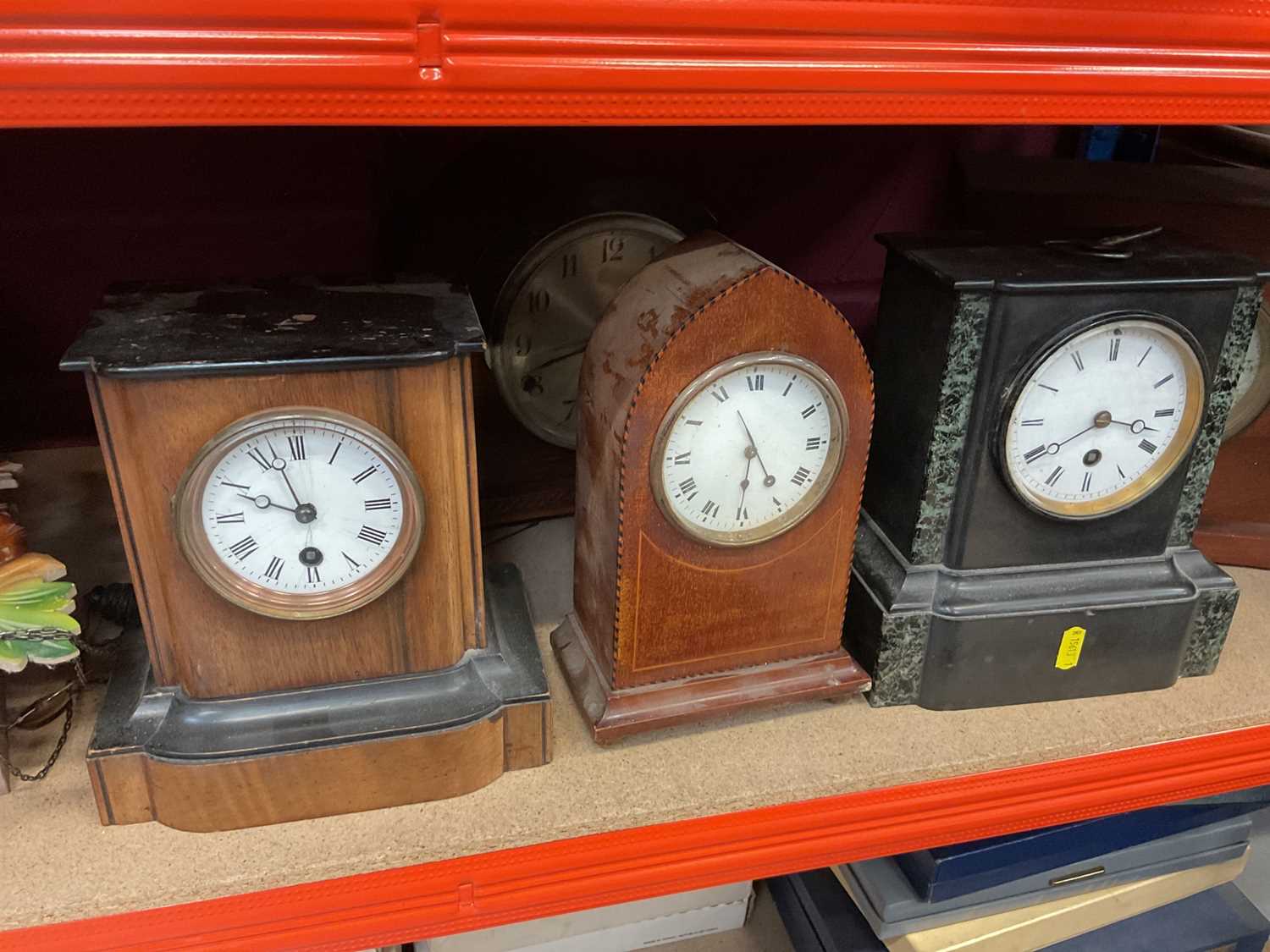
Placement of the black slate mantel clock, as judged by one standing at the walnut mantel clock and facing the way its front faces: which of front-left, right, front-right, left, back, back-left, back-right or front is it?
left

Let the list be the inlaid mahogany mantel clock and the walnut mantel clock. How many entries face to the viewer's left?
0

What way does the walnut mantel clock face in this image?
toward the camera

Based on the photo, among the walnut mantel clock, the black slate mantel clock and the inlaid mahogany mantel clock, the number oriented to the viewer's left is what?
0

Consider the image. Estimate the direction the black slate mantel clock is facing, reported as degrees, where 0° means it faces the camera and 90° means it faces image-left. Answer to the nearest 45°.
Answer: approximately 315°

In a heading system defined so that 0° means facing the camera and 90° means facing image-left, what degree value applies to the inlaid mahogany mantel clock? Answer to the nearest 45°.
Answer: approximately 315°

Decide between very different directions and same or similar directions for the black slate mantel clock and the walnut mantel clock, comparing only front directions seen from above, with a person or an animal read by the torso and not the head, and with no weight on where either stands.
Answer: same or similar directions

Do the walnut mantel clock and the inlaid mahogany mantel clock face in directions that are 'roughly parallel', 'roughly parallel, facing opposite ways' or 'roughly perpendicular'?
roughly parallel

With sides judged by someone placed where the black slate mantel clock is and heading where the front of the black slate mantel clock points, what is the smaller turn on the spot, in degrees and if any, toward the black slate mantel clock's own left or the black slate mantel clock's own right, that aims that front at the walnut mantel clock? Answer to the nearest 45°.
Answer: approximately 90° to the black slate mantel clock's own right
